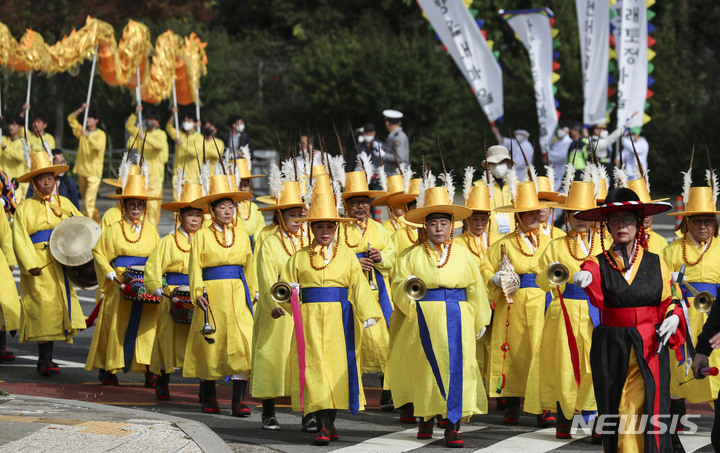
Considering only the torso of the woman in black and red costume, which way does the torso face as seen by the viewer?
toward the camera

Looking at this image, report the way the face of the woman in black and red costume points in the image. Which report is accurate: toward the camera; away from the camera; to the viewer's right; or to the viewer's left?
toward the camera
